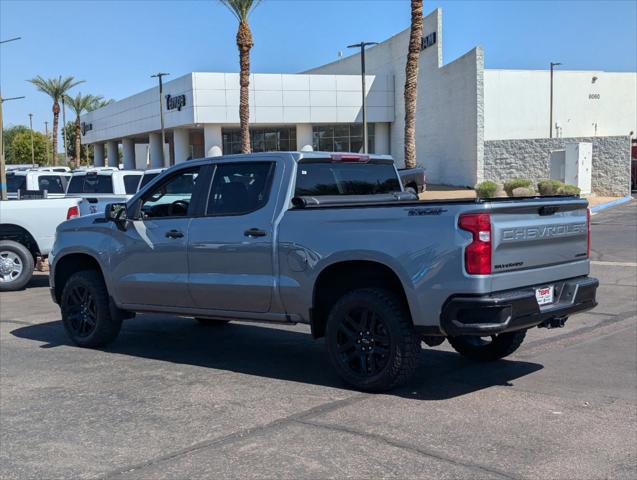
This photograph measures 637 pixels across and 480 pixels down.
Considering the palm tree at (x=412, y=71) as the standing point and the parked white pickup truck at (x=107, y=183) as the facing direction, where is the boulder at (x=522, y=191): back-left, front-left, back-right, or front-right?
back-left

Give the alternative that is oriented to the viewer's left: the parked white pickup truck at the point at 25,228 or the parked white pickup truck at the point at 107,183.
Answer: the parked white pickup truck at the point at 25,228

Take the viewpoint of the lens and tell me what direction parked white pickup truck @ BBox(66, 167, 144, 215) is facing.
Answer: facing away from the viewer and to the right of the viewer

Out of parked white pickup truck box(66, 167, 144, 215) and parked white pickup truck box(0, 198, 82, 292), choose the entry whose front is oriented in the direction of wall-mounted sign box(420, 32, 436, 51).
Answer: parked white pickup truck box(66, 167, 144, 215)

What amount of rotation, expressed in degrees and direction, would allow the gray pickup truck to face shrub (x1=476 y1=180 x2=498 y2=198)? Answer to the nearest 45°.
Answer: approximately 45° to its right

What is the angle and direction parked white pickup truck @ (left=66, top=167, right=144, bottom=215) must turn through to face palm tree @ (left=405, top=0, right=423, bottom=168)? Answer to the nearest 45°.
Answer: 0° — it already faces it

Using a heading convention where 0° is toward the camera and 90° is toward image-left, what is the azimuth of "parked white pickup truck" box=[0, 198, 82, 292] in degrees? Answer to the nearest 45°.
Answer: approximately 90°

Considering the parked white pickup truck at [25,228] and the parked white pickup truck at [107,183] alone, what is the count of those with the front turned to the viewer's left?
1
